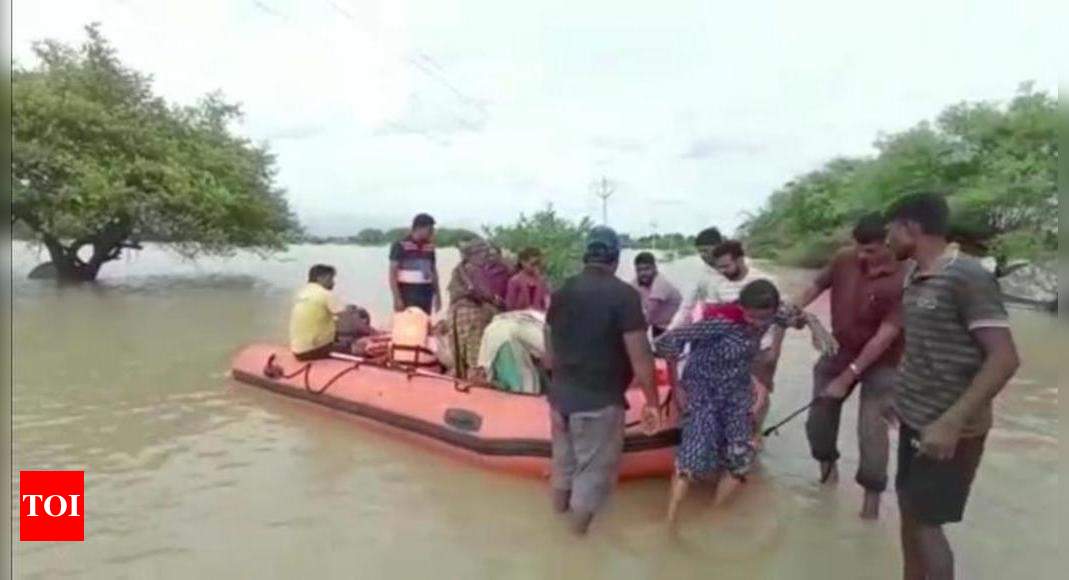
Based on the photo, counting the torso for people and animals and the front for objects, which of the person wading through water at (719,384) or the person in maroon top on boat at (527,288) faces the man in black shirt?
the person in maroon top on boat

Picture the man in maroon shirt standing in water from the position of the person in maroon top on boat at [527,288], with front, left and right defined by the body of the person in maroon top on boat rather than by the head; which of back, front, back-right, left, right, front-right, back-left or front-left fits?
front-left

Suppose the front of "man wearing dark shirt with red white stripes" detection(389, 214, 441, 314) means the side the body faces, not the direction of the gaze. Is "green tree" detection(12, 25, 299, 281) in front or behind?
behind

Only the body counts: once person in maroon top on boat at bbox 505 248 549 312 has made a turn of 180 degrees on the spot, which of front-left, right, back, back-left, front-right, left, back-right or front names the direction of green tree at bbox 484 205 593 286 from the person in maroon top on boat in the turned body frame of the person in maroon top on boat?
front

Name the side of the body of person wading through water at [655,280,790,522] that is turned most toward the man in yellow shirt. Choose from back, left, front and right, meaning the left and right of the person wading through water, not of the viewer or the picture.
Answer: back

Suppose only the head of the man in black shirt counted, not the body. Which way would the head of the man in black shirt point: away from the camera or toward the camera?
away from the camera

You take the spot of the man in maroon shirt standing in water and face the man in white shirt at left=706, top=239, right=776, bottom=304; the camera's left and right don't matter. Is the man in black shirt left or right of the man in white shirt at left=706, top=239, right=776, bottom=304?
left

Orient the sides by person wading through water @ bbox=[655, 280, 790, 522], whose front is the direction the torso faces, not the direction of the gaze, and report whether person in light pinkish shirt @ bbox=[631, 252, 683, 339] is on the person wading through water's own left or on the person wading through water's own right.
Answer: on the person wading through water's own left
